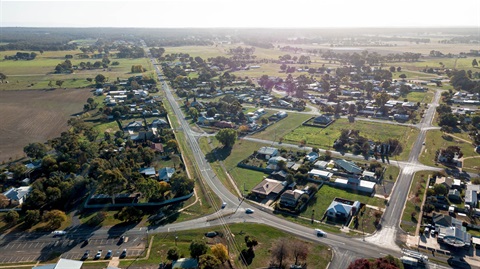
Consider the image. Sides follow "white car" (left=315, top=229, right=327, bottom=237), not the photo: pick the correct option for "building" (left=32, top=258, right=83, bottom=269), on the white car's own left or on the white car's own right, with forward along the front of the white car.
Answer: on the white car's own right

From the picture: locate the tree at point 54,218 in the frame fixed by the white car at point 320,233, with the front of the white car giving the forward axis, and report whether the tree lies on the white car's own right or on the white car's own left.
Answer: on the white car's own right

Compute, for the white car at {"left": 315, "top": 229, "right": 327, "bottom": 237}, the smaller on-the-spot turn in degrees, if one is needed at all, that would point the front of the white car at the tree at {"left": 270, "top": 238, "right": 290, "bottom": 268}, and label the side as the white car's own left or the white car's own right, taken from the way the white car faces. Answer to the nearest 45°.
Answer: approximately 90° to the white car's own right

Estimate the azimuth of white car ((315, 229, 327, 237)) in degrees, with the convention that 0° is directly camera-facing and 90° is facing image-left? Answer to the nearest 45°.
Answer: approximately 315°

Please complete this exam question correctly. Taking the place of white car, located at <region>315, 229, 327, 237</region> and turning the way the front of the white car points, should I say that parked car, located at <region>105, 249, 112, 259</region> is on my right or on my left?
on my right
